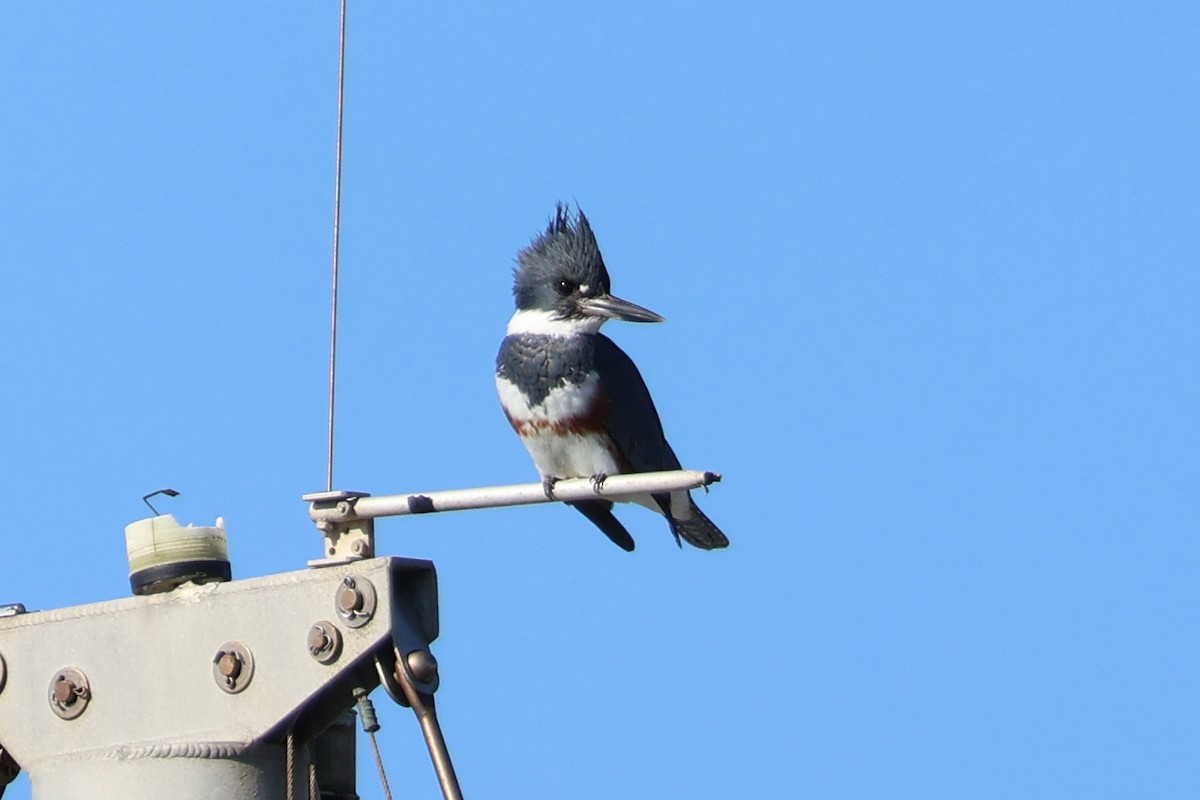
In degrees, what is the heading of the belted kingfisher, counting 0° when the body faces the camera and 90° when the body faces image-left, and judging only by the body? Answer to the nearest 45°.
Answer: approximately 45°
